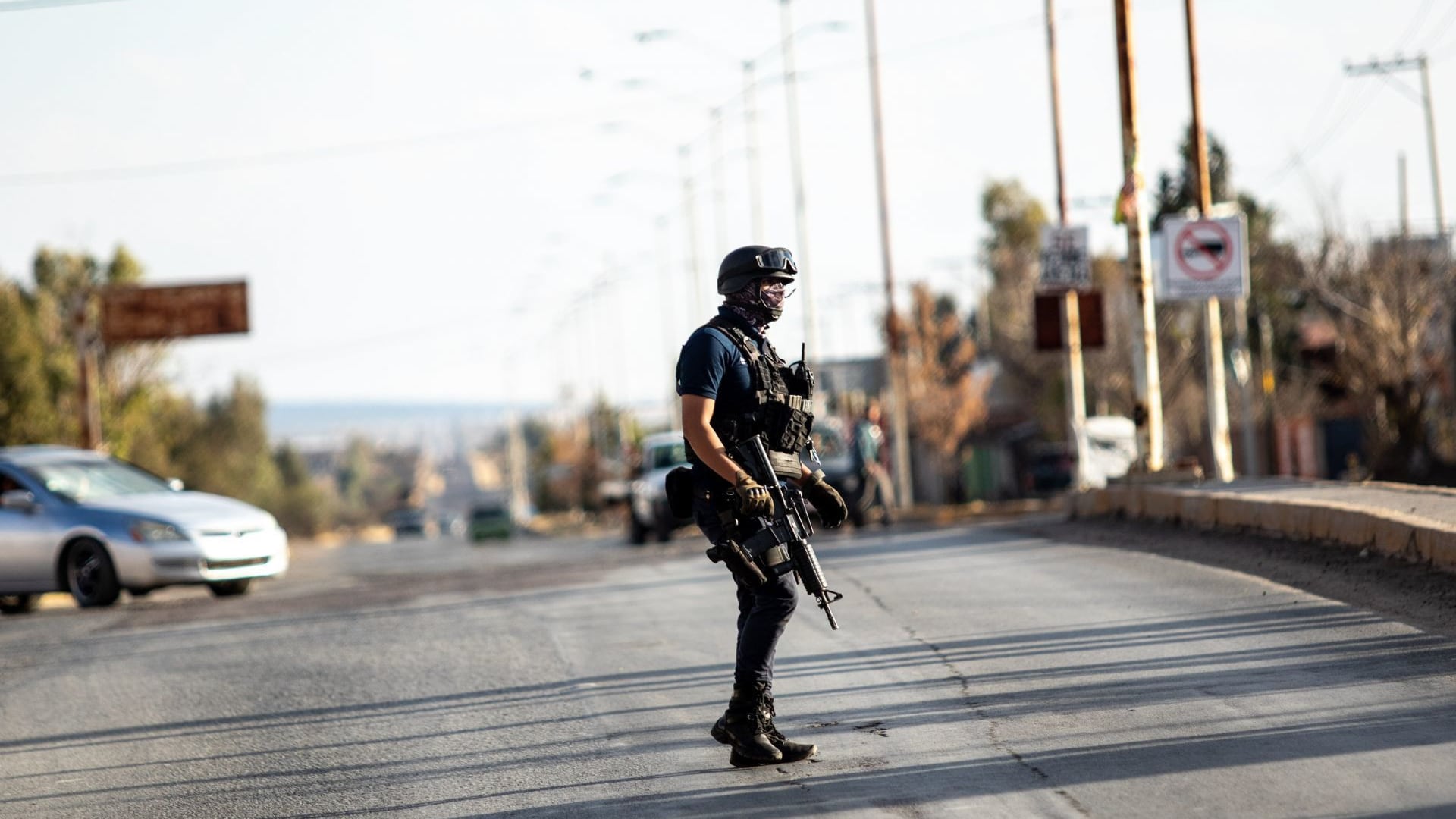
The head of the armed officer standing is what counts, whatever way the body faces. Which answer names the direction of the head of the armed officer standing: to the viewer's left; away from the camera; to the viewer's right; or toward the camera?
to the viewer's right

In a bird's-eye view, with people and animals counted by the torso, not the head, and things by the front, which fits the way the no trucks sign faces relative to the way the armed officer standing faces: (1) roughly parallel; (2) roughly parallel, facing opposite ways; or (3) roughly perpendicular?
roughly perpendicular

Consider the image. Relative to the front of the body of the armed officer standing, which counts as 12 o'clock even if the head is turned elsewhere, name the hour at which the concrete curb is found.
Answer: The concrete curb is roughly at 10 o'clock from the armed officer standing.

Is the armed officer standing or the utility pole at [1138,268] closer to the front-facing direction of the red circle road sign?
the armed officer standing

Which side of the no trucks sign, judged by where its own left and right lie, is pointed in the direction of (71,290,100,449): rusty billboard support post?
right

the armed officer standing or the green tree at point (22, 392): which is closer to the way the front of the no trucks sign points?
the armed officer standing

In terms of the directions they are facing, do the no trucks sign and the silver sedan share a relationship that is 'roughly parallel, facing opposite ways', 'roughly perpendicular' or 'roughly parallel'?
roughly perpendicular

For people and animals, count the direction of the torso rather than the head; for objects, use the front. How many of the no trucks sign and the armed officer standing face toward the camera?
1

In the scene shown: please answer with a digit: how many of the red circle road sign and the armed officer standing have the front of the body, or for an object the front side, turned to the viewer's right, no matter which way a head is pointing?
1

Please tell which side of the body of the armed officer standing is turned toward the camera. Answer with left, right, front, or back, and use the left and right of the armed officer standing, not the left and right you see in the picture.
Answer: right

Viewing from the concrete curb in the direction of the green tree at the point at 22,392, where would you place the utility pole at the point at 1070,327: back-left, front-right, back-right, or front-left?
front-right

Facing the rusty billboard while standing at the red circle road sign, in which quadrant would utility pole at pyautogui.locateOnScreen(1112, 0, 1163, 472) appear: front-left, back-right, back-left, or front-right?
front-right

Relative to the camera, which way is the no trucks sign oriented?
toward the camera

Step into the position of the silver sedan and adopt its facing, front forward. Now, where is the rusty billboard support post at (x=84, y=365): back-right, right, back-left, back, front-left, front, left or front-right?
back-left

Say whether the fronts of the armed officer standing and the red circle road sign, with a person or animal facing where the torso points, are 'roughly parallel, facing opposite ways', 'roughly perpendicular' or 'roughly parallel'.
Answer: roughly perpendicular

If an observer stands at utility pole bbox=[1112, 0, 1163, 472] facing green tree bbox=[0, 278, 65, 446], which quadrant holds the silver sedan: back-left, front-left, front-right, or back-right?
front-left

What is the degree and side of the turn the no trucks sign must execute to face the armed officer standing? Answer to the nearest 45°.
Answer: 0° — it already faces them

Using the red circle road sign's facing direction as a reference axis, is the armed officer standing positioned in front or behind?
in front
